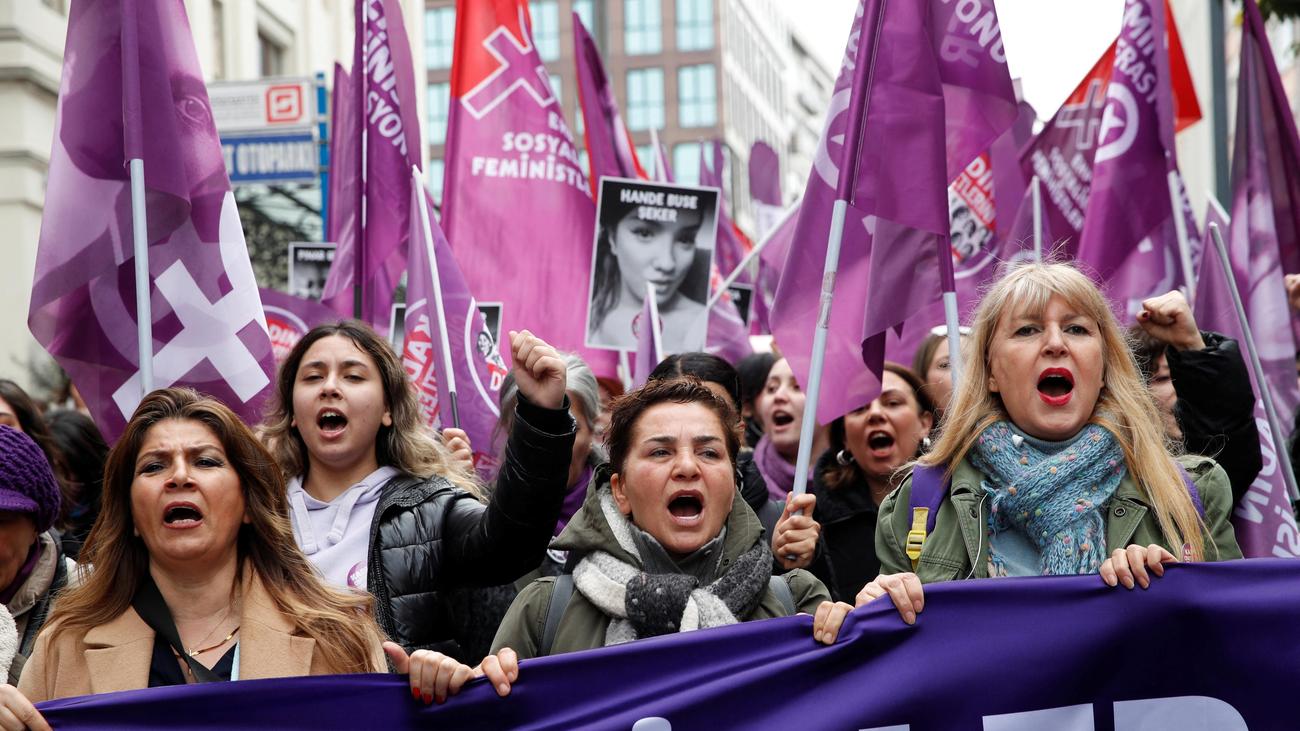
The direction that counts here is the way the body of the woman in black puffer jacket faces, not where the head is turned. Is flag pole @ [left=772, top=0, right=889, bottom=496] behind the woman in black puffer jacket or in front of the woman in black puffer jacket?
behind

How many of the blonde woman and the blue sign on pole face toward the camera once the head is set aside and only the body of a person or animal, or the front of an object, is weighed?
2

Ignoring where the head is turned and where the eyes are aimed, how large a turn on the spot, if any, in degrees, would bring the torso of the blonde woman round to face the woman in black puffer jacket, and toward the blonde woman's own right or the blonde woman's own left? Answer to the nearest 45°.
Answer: approximately 90° to the blonde woman's own right

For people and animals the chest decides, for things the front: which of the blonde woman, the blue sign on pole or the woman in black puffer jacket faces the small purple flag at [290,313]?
the blue sign on pole

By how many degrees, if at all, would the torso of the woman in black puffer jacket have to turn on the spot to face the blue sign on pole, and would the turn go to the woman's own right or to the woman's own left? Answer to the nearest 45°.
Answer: approximately 135° to the woman's own right

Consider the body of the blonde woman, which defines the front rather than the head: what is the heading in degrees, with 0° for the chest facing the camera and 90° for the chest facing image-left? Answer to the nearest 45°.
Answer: approximately 0°

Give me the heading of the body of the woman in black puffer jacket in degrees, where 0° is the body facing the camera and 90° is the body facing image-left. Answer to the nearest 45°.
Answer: approximately 45°

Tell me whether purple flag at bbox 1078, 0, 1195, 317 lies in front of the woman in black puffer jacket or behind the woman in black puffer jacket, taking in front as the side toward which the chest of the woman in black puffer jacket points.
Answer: behind

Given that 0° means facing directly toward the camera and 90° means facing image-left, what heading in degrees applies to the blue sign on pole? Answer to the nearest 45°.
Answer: approximately 0°
